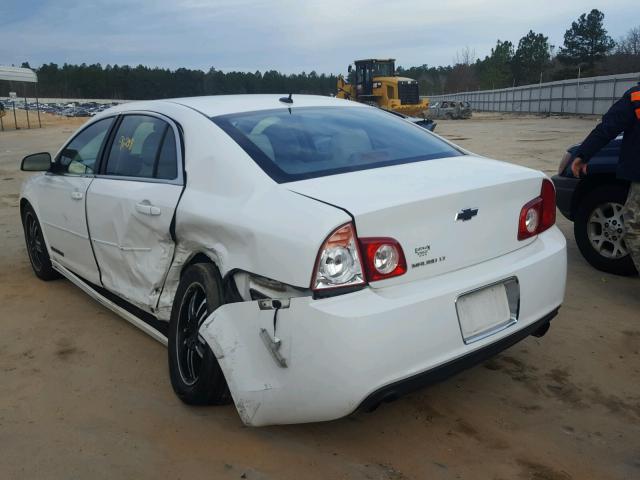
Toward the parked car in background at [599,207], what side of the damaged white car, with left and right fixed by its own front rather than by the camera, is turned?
right

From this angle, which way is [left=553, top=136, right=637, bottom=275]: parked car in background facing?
to the viewer's left

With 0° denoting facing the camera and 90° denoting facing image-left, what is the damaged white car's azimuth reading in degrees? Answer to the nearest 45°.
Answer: approximately 135°

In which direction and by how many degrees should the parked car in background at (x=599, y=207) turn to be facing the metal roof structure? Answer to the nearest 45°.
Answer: approximately 45° to its right

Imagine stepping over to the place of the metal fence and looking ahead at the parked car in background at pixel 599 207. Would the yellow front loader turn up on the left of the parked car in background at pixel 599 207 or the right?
right

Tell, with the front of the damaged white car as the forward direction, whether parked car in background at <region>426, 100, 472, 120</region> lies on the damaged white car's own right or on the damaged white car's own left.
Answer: on the damaged white car's own right
